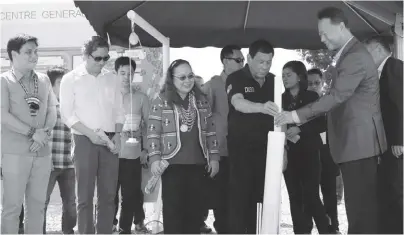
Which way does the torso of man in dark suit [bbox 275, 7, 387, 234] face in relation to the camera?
to the viewer's left

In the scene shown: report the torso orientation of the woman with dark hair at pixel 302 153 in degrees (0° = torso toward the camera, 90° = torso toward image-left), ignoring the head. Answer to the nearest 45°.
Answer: approximately 45°

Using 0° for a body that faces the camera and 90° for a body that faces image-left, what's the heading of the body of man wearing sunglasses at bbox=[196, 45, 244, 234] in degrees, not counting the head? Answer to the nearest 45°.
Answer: approximately 315°

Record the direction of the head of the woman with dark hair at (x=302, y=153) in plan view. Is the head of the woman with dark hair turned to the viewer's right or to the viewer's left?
to the viewer's left

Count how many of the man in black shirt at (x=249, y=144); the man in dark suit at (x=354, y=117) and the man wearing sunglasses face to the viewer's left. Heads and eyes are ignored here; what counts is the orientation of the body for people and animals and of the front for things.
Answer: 1

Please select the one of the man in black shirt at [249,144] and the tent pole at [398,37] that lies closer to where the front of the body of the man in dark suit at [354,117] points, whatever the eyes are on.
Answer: the man in black shirt

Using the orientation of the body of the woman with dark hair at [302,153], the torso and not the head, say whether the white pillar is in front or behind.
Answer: in front

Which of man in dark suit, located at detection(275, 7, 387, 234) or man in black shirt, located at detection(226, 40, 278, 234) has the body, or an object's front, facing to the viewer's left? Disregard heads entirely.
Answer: the man in dark suit

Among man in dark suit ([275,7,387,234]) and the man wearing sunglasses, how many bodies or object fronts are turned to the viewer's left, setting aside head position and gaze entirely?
1

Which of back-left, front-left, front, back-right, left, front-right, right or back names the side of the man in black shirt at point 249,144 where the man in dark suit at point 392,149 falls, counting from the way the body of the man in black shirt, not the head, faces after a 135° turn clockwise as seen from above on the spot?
back

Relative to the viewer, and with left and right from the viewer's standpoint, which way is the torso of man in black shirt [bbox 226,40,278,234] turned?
facing the viewer and to the right of the viewer

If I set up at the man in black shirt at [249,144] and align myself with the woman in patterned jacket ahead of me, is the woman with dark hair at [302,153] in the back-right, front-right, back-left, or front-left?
back-right
